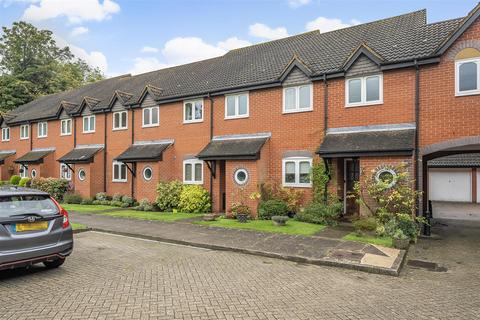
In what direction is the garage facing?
toward the camera

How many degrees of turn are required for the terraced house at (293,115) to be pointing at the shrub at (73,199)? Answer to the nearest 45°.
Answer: approximately 90° to its right

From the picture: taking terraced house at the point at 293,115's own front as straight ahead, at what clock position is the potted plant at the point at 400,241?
The potted plant is roughly at 10 o'clock from the terraced house.

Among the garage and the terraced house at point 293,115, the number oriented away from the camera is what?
0

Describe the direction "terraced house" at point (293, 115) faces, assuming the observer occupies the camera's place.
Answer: facing the viewer and to the left of the viewer

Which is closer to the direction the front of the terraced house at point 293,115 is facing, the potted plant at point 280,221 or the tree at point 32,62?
the potted plant

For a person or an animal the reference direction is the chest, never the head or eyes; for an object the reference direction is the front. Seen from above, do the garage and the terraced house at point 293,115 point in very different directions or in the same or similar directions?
same or similar directions

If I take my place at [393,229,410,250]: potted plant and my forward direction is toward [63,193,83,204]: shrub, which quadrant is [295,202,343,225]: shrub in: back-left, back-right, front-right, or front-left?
front-right
